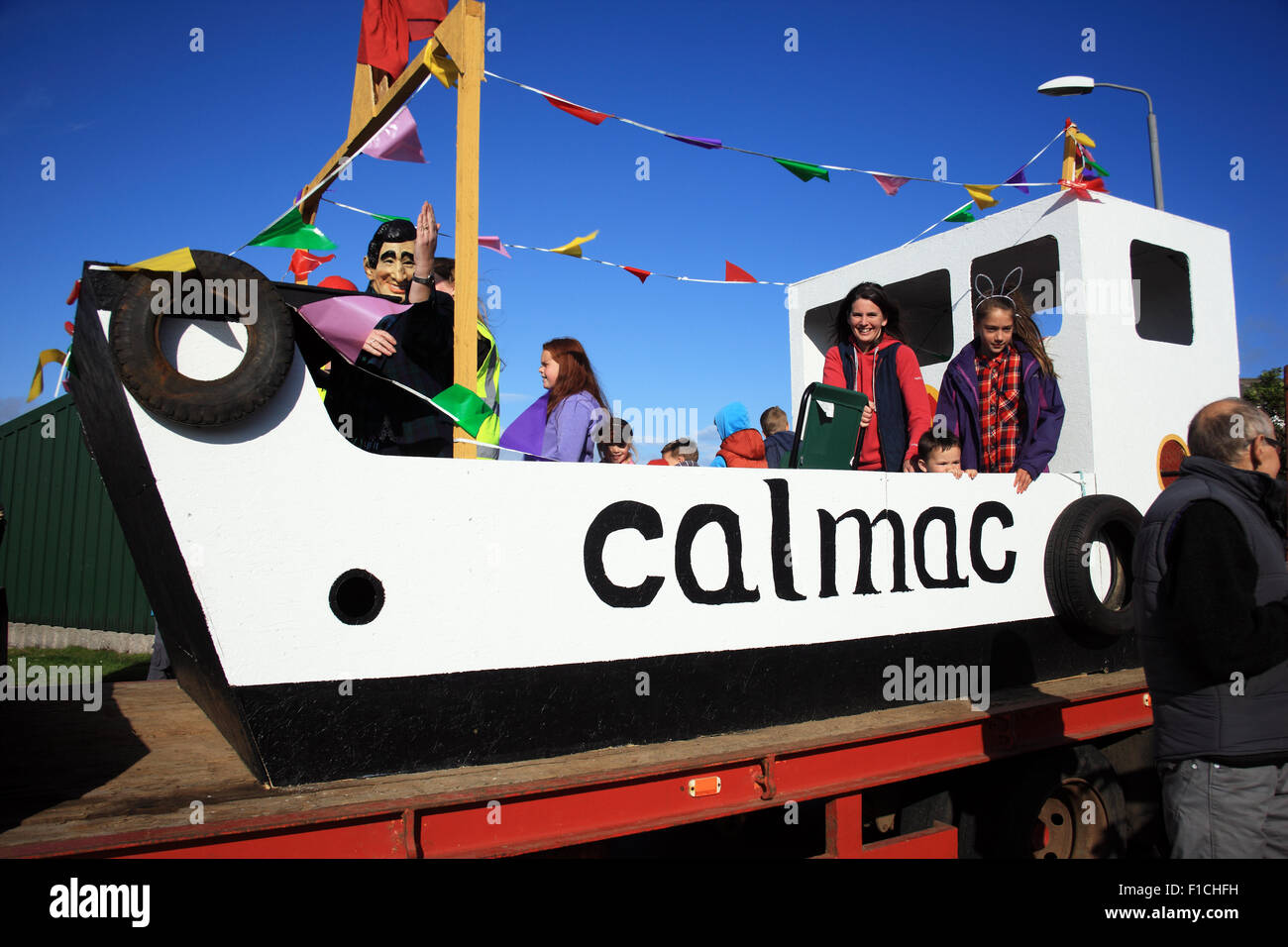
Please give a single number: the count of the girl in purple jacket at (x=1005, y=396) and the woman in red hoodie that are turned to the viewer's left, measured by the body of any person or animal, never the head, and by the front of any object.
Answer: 0

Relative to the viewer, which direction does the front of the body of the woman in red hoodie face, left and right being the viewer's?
facing the viewer

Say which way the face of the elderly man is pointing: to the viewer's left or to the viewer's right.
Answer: to the viewer's right

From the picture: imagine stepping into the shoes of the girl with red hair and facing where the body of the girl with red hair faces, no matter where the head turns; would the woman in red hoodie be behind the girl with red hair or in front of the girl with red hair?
behind

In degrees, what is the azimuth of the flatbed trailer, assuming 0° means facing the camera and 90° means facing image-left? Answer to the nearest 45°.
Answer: approximately 45°

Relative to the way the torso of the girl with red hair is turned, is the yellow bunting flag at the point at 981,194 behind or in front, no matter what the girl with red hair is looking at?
behind

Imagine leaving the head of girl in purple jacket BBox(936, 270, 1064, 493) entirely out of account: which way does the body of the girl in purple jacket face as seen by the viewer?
toward the camera

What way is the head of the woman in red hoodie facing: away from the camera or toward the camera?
toward the camera

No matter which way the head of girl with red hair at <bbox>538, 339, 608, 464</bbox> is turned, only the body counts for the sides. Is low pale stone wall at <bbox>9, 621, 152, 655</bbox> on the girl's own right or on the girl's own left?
on the girl's own right

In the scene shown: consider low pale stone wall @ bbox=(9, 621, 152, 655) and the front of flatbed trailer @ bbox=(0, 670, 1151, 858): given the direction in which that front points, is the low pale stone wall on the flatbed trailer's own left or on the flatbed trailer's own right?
on the flatbed trailer's own right

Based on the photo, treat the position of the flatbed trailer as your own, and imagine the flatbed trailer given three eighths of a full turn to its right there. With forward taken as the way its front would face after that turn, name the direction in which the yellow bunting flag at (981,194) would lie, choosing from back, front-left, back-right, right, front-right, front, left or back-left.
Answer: front-right

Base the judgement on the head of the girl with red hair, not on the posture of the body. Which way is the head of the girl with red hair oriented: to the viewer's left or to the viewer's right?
to the viewer's left

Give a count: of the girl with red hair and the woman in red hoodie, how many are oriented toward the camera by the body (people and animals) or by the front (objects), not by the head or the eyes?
1

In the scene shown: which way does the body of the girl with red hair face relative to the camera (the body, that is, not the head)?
to the viewer's left

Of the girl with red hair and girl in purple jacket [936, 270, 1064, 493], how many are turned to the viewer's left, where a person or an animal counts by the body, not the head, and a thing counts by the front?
1

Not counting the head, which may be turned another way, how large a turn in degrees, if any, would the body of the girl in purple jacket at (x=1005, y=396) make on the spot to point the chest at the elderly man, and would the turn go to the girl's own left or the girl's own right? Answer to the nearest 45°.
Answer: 0° — they already face them
